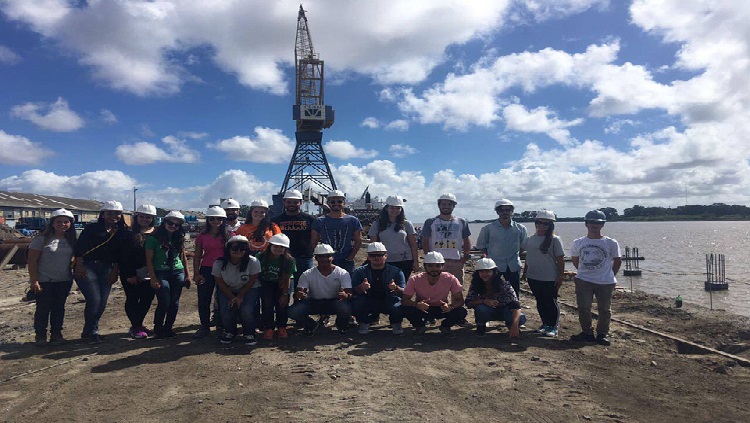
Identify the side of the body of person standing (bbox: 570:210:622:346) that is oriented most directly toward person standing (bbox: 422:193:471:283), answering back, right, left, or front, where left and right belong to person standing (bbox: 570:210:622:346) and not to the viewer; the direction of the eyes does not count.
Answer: right

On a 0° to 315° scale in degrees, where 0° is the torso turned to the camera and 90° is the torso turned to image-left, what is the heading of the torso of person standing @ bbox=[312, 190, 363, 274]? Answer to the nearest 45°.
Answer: approximately 0°

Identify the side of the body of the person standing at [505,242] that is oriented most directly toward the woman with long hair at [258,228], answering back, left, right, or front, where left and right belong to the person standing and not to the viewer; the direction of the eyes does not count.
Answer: right

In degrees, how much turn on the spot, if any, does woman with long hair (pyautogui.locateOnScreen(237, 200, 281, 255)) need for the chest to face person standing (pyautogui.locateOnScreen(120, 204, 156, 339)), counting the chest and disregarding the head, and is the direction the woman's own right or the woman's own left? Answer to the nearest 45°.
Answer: approximately 90° to the woman's own right

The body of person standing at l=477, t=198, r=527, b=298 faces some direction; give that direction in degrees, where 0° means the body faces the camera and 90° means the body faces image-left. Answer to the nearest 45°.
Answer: approximately 0°
